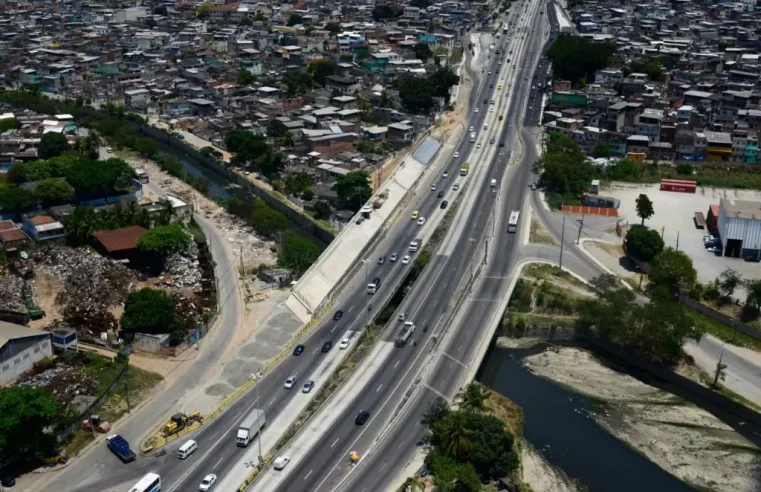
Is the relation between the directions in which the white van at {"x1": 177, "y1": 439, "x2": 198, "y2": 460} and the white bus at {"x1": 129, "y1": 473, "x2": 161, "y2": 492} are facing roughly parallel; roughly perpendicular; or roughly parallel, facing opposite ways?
roughly parallel

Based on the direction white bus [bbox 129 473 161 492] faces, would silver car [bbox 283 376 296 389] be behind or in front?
behind

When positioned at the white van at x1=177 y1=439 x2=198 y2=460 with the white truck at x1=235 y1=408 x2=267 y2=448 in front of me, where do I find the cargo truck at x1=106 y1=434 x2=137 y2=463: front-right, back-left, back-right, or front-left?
back-left

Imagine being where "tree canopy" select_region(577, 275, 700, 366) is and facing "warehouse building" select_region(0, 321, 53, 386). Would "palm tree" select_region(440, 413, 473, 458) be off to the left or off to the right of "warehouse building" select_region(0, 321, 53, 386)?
left

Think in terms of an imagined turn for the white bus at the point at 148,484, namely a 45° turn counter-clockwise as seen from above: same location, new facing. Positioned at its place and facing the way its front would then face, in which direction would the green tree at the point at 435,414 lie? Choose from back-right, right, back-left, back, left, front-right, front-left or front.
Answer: left

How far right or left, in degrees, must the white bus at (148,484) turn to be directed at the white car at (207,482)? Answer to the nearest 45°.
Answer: approximately 135° to its left

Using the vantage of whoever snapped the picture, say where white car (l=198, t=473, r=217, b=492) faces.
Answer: facing the viewer and to the left of the viewer

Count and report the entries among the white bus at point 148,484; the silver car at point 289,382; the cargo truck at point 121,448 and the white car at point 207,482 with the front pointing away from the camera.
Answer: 0

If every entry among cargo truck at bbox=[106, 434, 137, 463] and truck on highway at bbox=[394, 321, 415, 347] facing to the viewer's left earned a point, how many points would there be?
0

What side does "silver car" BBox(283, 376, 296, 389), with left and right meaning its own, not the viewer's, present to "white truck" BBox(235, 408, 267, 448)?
front

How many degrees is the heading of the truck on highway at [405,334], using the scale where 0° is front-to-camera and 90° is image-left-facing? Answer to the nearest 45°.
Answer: approximately 225°

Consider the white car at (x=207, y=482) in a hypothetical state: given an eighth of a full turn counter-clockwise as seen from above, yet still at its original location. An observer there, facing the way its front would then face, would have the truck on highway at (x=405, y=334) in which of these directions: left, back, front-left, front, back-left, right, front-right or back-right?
back-left

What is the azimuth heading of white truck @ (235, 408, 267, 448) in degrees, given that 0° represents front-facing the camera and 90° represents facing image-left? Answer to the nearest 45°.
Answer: approximately 45°

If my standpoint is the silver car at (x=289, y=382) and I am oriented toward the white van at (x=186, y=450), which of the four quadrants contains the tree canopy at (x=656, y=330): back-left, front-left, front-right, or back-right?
back-left

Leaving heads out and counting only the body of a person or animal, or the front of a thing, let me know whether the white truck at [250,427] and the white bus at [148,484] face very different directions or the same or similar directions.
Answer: same or similar directions
